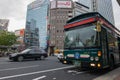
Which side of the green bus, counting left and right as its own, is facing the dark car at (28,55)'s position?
right

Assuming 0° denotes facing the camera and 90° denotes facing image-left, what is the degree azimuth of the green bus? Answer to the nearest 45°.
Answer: approximately 45°
